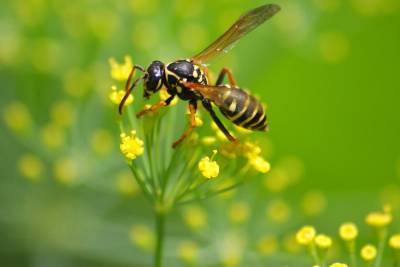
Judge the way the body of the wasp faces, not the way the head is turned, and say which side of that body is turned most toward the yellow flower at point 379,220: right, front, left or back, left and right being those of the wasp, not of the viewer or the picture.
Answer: back

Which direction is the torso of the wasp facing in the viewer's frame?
to the viewer's left

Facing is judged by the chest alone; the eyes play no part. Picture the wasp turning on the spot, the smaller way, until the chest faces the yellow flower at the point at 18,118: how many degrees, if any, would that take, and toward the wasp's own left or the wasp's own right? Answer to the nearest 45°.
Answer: approximately 45° to the wasp's own right

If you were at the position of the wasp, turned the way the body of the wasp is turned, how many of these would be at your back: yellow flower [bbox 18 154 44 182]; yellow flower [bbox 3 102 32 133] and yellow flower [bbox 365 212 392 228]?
1
